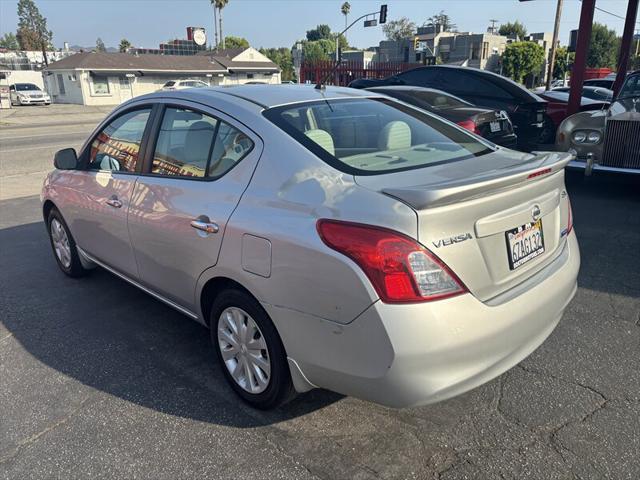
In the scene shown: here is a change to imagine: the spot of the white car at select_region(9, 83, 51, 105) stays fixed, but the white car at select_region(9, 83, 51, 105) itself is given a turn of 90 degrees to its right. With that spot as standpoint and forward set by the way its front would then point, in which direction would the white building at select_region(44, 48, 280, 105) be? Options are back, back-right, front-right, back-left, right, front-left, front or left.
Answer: back

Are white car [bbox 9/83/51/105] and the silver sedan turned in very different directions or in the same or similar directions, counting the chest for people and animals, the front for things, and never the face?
very different directions

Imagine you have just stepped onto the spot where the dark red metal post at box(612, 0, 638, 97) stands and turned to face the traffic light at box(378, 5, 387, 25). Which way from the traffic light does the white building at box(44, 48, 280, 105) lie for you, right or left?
left

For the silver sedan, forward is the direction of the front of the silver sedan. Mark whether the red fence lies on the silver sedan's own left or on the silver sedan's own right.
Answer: on the silver sedan's own right

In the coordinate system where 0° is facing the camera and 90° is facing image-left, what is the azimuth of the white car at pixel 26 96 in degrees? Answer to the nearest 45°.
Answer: approximately 315°

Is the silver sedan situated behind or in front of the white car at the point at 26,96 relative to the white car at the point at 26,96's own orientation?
in front

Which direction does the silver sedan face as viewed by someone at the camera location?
facing away from the viewer and to the left of the viewer

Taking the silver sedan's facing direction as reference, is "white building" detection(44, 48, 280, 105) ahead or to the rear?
ahead
